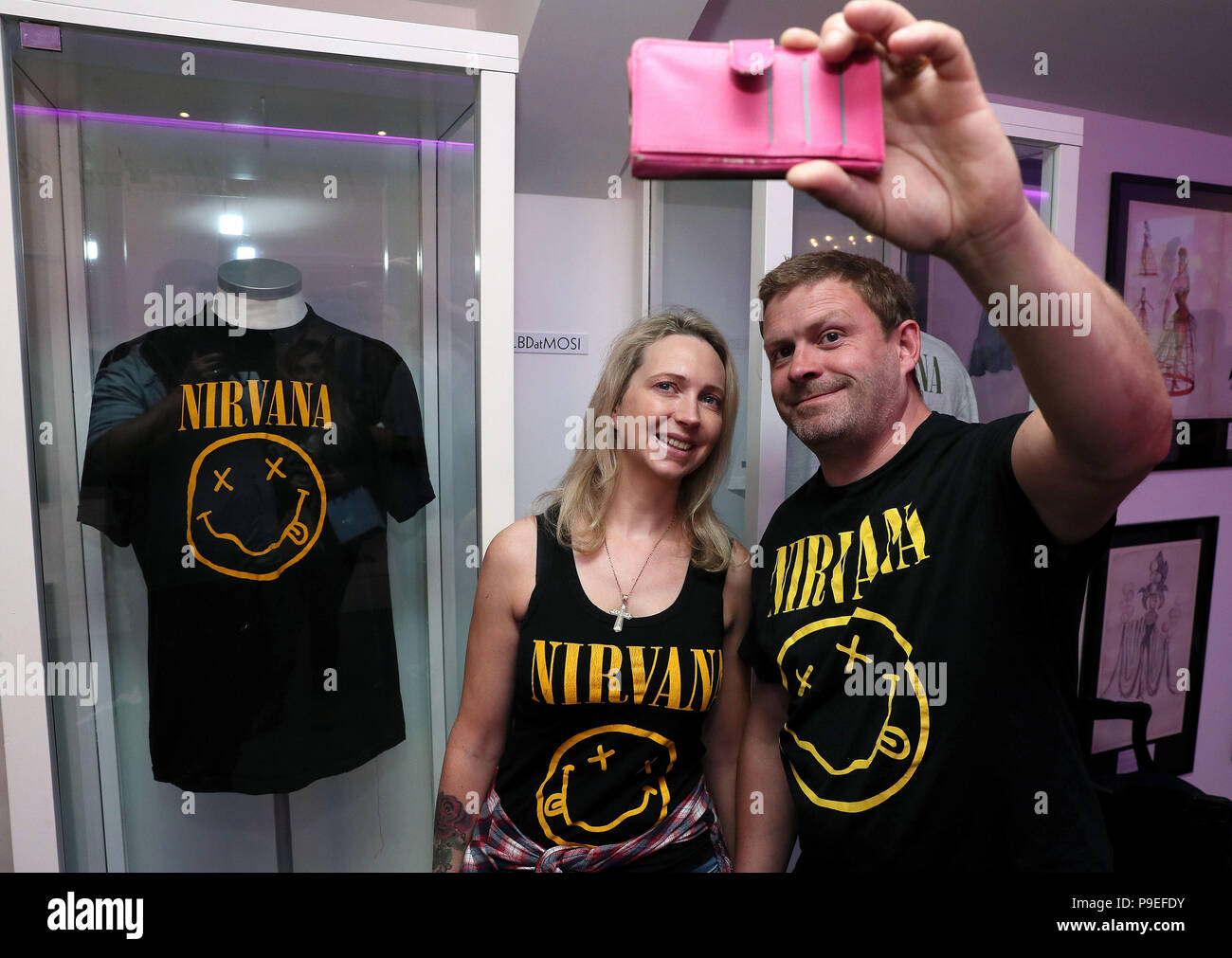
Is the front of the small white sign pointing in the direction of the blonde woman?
yes

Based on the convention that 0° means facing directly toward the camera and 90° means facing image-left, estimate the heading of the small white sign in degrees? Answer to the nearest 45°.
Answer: approximately 0°

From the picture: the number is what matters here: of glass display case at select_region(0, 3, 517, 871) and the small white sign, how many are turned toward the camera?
2

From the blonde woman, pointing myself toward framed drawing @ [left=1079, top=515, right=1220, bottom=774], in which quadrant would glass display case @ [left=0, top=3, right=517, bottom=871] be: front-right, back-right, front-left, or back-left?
back-left

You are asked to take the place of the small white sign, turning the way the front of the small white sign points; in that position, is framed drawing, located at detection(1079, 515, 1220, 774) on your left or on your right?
on your left

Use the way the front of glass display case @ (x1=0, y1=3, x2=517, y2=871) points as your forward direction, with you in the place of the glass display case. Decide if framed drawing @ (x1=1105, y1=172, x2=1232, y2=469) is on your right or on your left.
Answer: on your left

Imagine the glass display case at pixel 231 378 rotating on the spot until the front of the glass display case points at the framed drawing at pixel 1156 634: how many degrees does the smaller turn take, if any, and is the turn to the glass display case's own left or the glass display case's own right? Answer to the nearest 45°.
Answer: approximately 90° to the glass display case's own left

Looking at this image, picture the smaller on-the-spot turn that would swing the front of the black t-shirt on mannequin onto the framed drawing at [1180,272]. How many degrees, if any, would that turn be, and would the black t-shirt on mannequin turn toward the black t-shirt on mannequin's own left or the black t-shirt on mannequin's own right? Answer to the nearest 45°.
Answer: approximately 90° to the black t-shirt on mannequin's own left

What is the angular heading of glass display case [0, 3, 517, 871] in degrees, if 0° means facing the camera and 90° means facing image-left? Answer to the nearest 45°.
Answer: approximately 0°

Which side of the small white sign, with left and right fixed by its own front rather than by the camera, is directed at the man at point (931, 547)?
front
